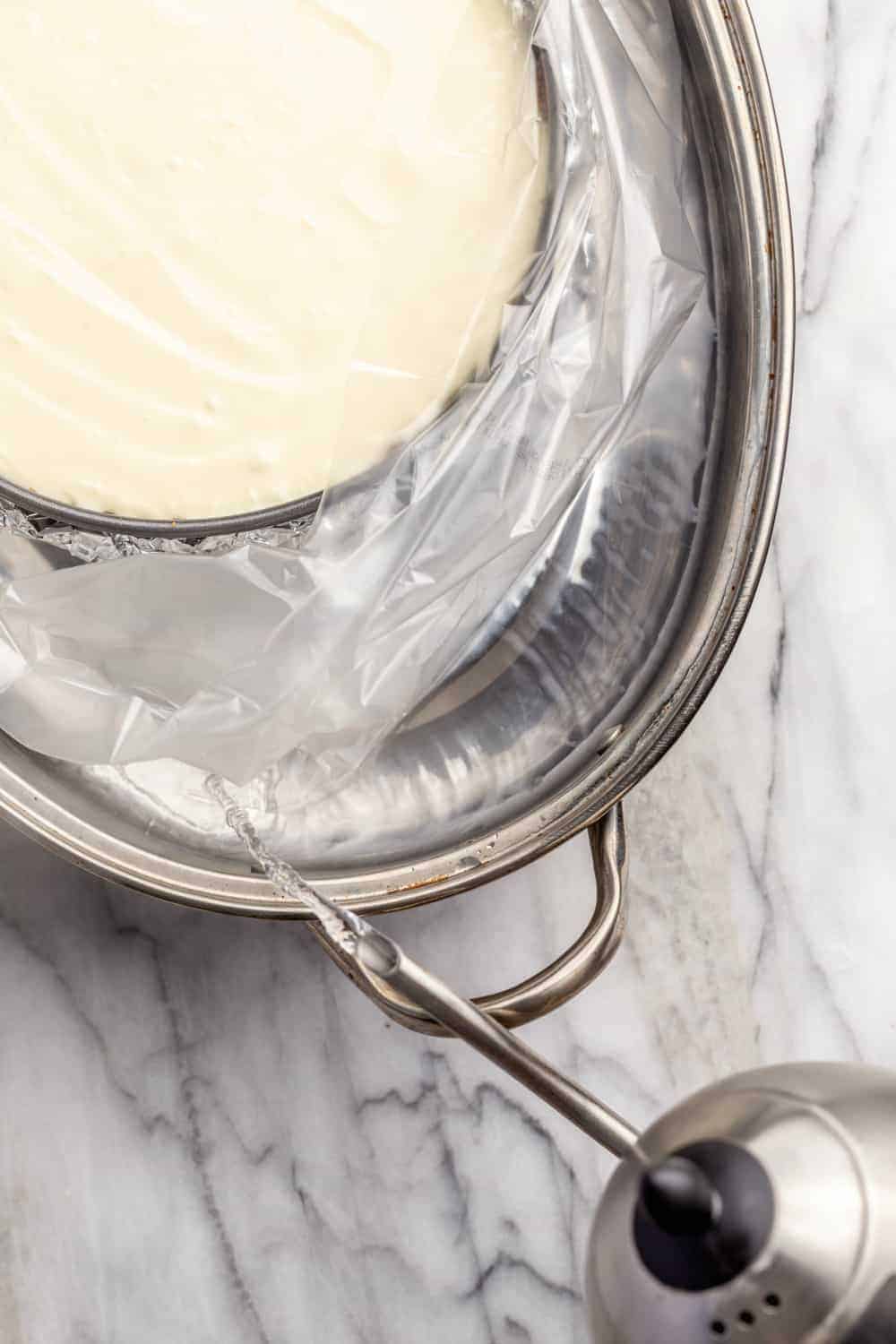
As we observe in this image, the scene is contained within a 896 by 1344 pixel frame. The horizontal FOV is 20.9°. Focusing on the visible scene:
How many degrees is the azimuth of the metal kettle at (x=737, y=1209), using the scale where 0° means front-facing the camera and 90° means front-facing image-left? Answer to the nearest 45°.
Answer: approximately 135°
